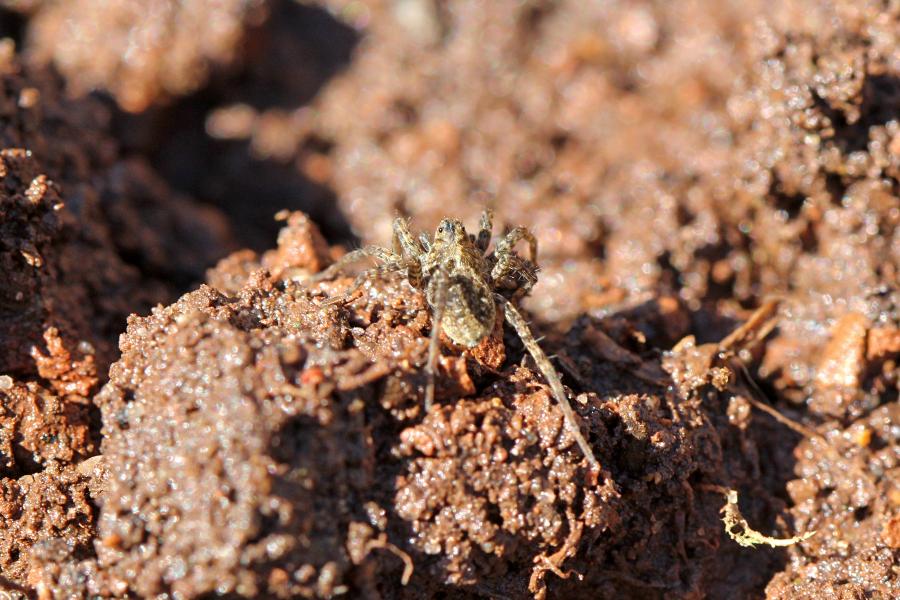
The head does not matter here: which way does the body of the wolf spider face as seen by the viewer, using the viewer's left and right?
facing away from the viewer

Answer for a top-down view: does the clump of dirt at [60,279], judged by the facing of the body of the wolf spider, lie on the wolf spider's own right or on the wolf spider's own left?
on the wolf spider's own left

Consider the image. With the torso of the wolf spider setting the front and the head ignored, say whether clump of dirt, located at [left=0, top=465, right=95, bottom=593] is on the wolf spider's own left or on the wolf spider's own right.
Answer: on the wolf spider's own left
